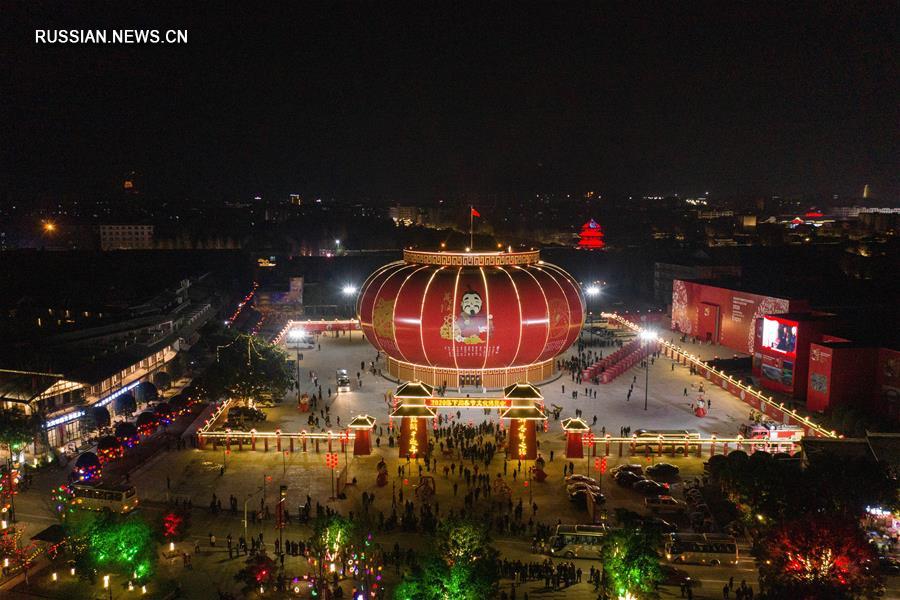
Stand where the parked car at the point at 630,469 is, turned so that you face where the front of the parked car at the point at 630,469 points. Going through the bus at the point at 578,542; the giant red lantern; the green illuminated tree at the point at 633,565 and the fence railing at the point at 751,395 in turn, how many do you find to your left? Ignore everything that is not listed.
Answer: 2

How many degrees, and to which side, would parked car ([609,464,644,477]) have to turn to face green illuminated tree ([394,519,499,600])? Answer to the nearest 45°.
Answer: approximately 90° to its left

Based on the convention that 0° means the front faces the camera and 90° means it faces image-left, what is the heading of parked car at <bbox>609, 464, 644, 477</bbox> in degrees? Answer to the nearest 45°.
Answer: approximately 90°

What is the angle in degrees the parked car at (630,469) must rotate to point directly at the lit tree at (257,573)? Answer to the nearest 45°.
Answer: approximately 45° to its left

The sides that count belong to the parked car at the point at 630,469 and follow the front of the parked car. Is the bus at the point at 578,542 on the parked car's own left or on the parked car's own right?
on the parked car's own left

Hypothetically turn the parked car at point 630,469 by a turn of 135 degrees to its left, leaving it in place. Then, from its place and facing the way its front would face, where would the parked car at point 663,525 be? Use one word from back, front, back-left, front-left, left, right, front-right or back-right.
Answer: front-right

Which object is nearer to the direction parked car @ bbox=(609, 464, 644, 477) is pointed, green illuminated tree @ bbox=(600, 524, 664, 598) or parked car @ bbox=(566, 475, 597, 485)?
the parked car

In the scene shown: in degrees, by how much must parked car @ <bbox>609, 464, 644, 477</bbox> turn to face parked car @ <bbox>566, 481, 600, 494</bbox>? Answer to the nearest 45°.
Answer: approximately 45° to its left

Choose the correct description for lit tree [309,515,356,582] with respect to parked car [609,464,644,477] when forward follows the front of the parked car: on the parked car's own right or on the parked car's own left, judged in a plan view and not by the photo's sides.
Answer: on the parked car's own left

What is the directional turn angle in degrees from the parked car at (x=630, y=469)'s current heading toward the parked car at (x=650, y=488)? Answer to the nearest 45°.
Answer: approximately 135° to its left

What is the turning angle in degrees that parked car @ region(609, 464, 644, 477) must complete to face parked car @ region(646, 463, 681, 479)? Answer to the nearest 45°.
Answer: approximately 180°

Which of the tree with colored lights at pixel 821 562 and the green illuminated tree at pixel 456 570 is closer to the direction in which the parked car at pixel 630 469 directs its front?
the green illuminated tree

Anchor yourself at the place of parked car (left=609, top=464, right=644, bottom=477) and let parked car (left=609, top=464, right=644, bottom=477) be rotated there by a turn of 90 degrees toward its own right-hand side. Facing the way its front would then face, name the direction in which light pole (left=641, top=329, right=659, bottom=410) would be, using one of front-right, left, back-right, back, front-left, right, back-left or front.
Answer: front

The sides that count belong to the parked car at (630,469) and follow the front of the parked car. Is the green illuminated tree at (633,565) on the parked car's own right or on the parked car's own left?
on the parked car's own left

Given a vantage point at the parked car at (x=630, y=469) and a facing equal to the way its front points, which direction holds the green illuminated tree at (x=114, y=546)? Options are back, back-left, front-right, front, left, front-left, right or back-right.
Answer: front-left

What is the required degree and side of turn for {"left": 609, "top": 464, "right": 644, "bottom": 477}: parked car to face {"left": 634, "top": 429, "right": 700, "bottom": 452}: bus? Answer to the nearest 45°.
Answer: approximately 135° to its right

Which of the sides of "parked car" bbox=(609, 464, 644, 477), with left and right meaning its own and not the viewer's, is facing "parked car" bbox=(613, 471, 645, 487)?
left

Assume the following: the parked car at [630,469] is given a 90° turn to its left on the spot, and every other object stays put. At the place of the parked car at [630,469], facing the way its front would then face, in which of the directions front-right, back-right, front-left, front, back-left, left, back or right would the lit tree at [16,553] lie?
front-right
